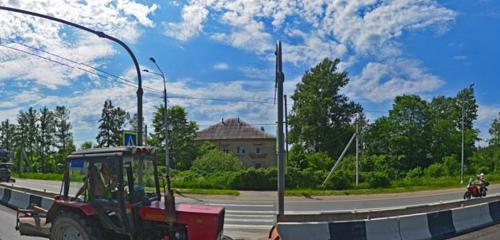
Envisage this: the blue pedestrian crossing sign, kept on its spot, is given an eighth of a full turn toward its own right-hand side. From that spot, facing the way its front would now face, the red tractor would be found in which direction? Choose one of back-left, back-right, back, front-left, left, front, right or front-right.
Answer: front-left

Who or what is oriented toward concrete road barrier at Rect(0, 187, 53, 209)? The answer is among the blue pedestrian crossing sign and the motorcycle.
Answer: the motorcycle

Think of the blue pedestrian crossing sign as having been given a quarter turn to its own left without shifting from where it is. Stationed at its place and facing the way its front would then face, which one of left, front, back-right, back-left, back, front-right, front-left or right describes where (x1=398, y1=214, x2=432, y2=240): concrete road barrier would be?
front-right

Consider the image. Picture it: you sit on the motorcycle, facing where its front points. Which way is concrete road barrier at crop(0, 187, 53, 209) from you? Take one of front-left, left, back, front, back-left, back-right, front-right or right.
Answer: front

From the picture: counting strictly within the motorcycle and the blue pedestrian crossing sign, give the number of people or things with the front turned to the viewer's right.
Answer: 0

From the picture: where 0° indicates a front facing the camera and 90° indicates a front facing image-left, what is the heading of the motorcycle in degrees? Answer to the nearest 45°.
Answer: approximately 45°

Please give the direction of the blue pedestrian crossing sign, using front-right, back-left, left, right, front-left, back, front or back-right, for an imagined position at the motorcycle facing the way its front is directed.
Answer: front

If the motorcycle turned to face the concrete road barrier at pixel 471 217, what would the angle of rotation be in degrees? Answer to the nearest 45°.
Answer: approximately 45° to its left

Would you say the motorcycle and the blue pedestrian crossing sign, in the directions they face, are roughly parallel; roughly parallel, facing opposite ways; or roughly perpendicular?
roughly perpendicular

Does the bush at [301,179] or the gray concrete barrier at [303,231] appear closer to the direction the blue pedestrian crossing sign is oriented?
the gray concrete barrier

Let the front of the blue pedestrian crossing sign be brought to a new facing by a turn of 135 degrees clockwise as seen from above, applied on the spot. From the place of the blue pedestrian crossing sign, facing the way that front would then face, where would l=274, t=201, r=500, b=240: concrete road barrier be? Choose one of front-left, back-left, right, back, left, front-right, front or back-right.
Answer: back

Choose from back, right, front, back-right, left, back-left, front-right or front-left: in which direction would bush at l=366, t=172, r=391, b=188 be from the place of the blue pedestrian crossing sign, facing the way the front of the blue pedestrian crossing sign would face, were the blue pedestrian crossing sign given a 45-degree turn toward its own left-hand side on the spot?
left

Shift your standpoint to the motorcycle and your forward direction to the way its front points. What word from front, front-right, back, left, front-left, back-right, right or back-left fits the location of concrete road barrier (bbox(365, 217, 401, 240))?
front-left

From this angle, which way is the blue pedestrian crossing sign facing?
toward the camera

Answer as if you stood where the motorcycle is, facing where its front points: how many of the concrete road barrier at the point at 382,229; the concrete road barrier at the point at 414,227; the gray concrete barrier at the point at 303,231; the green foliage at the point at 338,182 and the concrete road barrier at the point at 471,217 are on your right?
1
